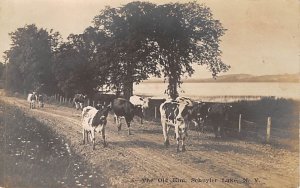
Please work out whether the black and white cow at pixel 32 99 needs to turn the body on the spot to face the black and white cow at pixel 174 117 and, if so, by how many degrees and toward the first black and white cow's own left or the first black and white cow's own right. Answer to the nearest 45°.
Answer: approximately 45° to the first black and white cow's own left

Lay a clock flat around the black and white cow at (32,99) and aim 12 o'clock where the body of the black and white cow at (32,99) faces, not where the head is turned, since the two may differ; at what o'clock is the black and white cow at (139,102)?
the black and white cow at (139,102) is roughly at 10 o'clock from the black and white cow at (32,99).

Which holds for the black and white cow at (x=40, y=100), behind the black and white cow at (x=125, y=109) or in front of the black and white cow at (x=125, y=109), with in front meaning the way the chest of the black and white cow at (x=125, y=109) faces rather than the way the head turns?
behind

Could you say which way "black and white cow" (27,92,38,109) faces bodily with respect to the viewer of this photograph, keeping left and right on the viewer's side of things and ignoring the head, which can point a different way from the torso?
facing the viewer

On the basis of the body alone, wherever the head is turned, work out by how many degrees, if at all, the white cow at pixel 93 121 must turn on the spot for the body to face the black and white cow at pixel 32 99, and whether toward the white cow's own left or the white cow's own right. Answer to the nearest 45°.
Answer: approximately 135° to the white cow's own right

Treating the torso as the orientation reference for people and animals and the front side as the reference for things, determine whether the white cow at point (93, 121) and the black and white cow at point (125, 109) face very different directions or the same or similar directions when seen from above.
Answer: same or similar directions

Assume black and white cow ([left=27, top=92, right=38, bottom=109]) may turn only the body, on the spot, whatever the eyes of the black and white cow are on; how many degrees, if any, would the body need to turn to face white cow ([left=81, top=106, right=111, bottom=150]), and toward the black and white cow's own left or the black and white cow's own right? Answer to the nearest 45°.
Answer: approximately 45° to the black and white cow's own left

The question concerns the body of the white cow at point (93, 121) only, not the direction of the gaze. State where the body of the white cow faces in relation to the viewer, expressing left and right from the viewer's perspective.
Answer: facing the viewer and to the right of the viewer
